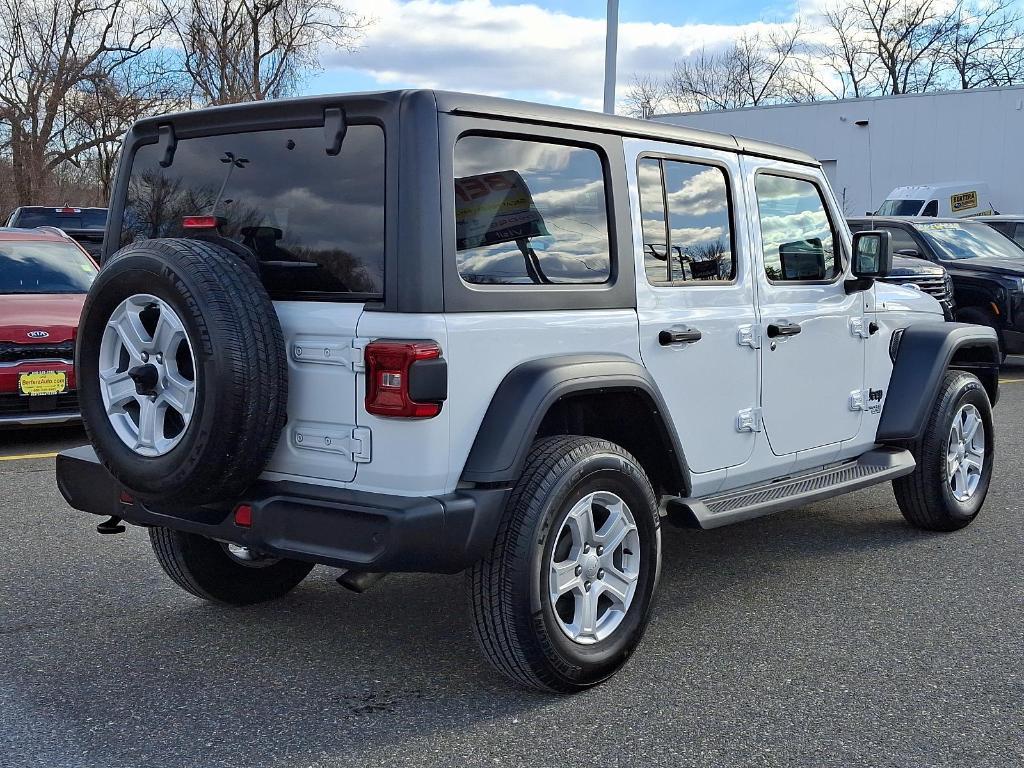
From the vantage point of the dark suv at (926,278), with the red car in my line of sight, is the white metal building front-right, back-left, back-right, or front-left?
back-right

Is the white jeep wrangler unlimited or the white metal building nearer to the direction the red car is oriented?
the white jeep wrangler unlimited

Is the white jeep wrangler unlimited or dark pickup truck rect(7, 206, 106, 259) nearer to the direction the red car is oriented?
the white jeep wrangler unlimited

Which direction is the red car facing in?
toward the camera

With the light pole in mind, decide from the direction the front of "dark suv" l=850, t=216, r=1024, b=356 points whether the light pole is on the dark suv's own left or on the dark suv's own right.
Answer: on the dark suv's own right

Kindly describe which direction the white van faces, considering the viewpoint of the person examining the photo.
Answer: facing the viewer and to the left of the viewer

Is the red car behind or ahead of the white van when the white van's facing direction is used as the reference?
ahead

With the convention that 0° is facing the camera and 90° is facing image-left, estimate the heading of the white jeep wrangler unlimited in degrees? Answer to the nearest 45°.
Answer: approximately 225°
